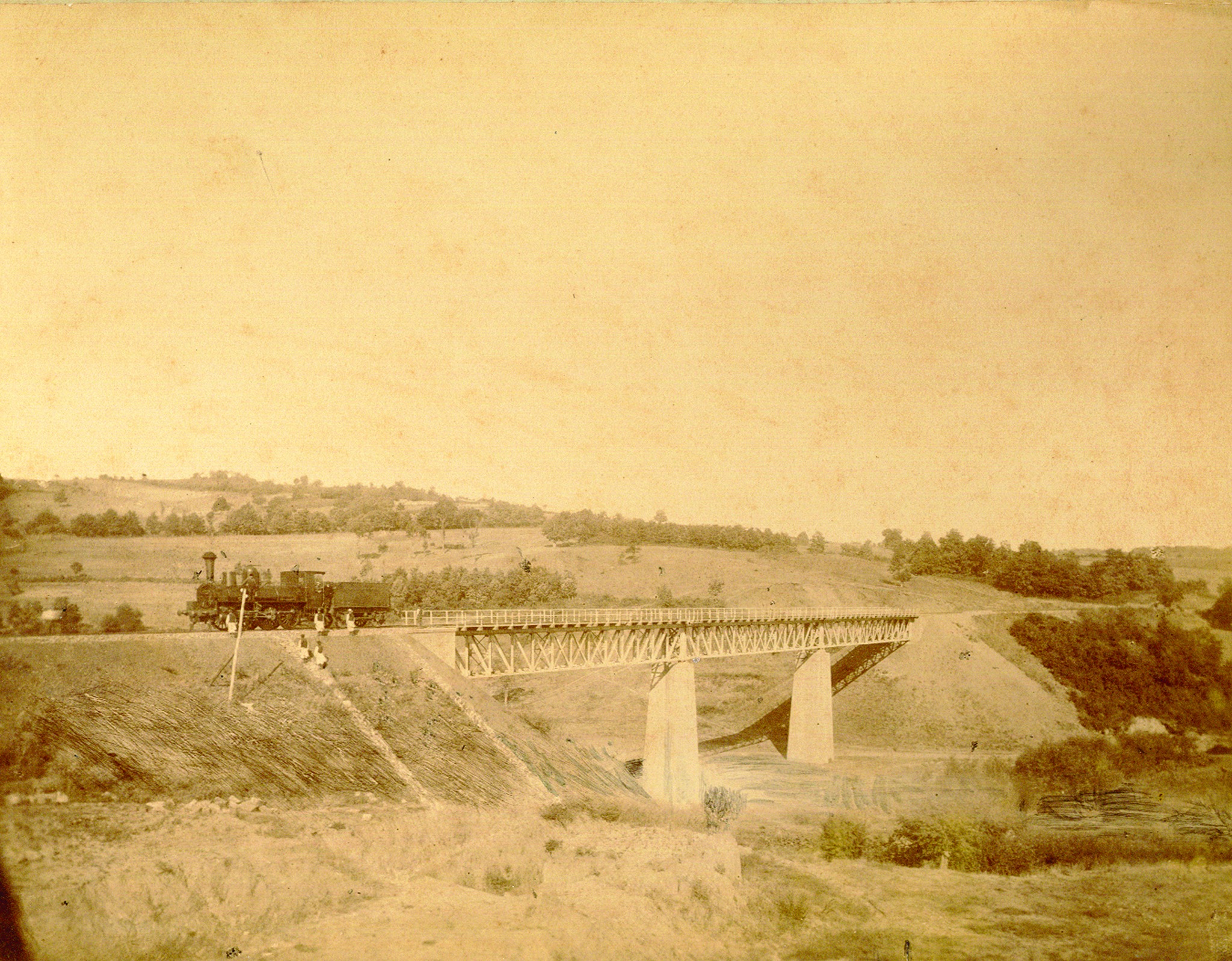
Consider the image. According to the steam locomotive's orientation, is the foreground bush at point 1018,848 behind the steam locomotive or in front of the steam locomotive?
behind

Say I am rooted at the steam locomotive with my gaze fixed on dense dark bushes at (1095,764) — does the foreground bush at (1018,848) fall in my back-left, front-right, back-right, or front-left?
front-right

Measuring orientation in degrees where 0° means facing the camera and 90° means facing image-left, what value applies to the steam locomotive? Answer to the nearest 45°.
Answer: approximately 90°

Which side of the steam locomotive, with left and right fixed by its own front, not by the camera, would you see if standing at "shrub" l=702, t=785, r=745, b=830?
back

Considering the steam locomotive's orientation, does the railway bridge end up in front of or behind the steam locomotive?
behind

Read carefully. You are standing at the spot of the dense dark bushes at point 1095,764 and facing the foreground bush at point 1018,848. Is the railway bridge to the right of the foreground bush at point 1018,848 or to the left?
right
